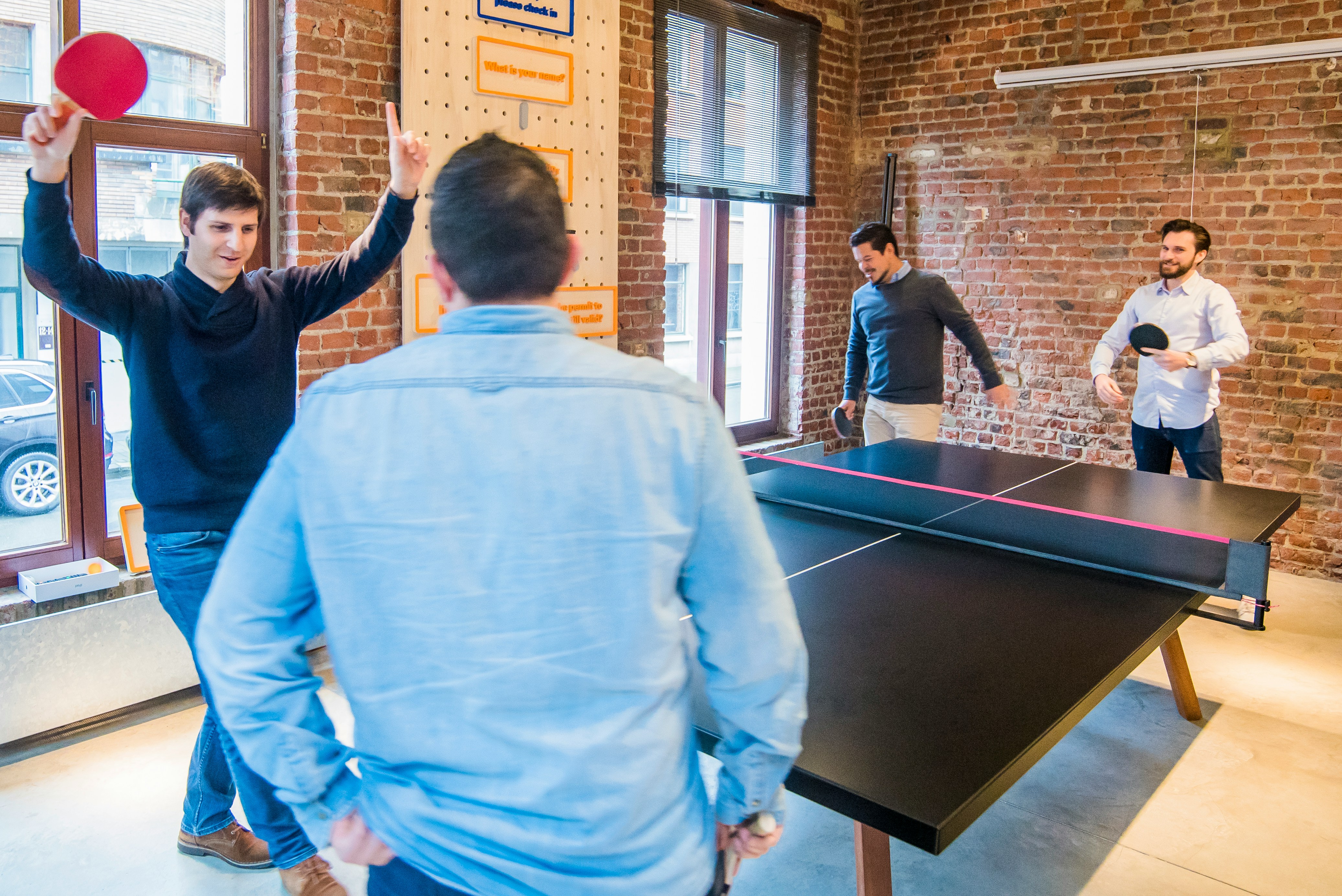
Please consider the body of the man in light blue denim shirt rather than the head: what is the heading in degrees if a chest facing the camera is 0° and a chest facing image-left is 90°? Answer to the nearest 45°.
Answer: approximately 180°

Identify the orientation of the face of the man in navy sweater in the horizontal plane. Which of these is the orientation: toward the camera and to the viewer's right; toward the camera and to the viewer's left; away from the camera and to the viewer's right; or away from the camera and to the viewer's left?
toward the camera and to the viewer's right

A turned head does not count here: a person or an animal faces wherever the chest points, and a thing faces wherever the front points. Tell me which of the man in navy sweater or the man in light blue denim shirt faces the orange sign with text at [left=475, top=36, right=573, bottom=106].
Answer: the man in light blue denim shirt

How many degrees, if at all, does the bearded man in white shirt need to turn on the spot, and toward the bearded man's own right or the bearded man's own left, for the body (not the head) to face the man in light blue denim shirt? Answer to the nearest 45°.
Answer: approximately 45° to the bearded man's own left

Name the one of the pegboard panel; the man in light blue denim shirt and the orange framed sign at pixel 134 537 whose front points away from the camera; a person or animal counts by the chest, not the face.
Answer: the man in light blue denim shirt

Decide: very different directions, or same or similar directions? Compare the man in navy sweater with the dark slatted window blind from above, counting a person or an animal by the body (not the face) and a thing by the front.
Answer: same or similar directions

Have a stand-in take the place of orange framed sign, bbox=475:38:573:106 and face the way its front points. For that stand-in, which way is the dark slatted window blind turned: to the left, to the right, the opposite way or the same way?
the same way

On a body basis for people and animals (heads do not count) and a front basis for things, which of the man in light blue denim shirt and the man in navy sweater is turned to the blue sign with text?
the man in light blue denim shirt

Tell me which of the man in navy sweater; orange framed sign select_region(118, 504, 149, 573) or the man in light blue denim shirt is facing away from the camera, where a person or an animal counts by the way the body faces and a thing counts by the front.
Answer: the man in light blue denim shirt

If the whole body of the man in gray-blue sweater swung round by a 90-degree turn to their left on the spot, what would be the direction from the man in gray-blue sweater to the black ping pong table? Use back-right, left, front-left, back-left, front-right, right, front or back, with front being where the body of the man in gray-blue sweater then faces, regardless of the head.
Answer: front-right

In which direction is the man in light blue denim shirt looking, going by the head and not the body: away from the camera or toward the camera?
away from the camera

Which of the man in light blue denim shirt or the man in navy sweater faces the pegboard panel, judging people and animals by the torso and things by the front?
the man in light blue denim shirt

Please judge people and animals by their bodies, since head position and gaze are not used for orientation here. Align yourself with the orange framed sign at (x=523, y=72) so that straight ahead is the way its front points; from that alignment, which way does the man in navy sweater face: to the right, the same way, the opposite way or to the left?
the same way

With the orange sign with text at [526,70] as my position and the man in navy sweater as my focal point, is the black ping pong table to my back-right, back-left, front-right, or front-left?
front-left

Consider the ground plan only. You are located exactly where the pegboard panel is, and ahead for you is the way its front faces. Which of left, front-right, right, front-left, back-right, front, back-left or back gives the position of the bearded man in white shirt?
front-left

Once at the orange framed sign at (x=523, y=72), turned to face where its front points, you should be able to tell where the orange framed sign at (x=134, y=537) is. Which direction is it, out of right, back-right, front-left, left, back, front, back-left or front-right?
right
